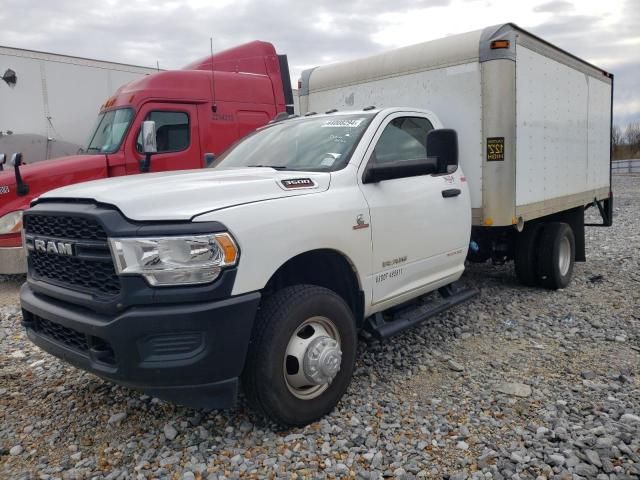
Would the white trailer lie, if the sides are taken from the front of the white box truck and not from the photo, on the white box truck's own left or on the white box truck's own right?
on the white box truck's own right

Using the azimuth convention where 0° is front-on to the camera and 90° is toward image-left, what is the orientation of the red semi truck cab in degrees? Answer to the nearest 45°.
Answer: approximately 45°

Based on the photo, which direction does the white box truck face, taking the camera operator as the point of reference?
facing the viewer and to the left of the viewer

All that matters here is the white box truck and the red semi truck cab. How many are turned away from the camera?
0

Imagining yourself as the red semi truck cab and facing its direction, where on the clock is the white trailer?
The white trailer is roughly at 3 o'clock from the red semi truck cab.
